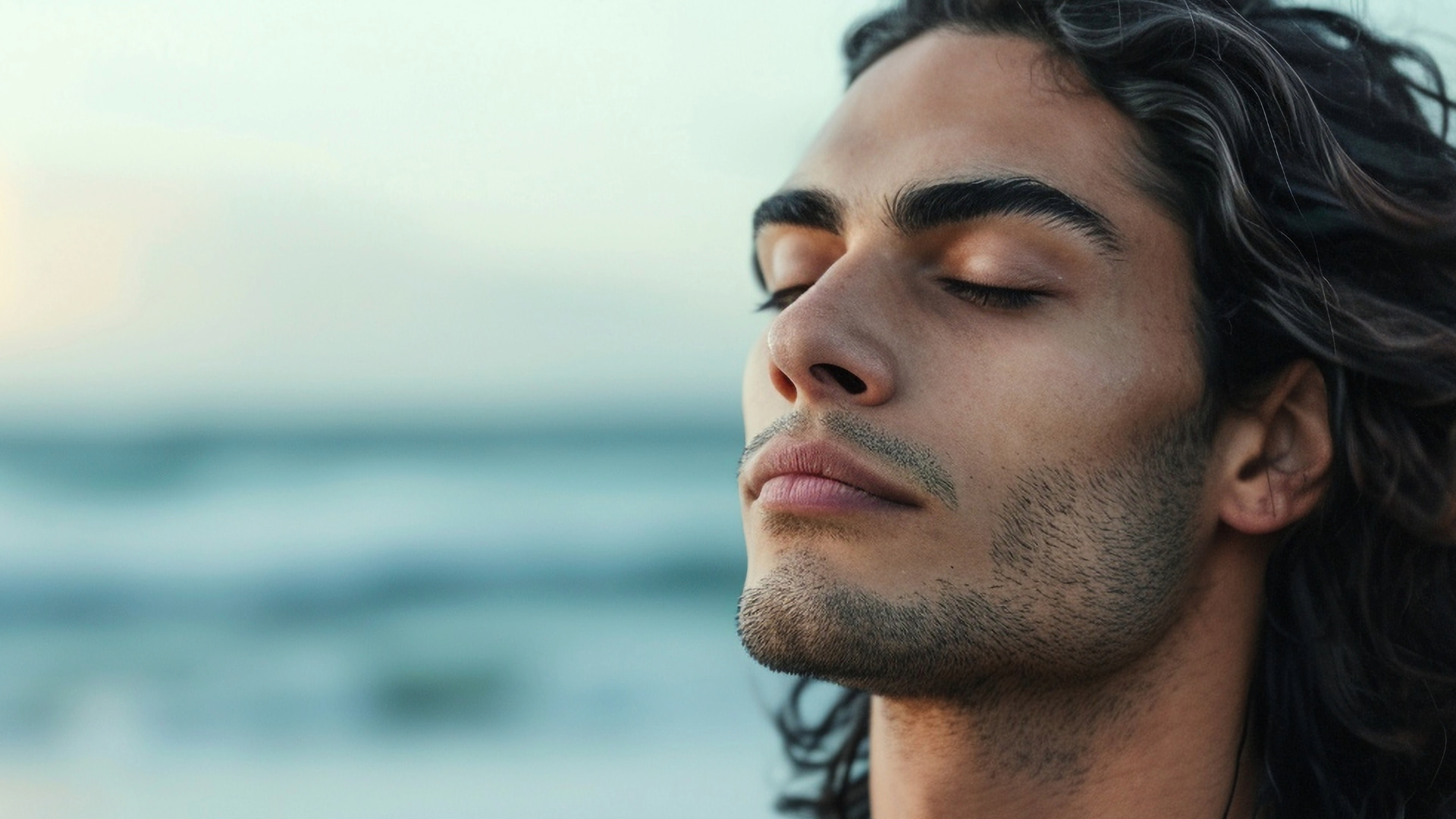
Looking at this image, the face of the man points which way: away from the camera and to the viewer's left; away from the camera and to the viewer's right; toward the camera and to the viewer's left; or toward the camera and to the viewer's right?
toward the camera and to the viewer's left
